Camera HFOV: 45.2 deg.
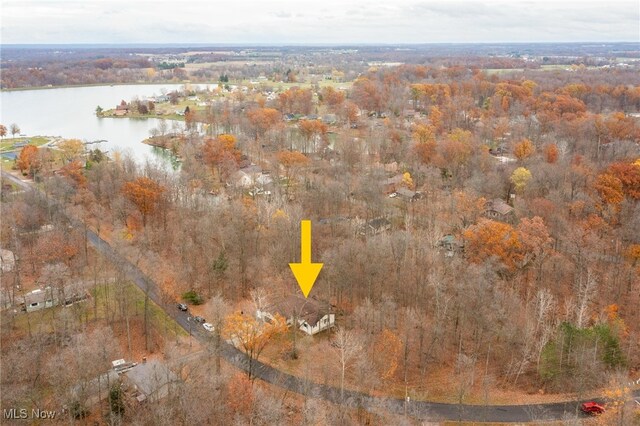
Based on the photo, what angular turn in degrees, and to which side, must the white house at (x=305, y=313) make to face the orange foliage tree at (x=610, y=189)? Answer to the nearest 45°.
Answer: approximately 180°

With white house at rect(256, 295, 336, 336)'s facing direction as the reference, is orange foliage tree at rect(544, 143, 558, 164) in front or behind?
behind

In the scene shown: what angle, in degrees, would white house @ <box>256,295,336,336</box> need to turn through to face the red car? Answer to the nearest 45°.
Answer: approximately 90° to its left

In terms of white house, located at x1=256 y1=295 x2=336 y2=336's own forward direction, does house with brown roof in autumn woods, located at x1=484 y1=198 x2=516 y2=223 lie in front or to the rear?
to the rear

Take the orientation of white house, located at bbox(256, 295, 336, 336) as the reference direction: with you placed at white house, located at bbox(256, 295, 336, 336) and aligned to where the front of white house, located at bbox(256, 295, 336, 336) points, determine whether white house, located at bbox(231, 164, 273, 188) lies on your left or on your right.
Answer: on your right

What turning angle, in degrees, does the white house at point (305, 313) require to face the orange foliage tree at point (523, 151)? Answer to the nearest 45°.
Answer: approximately 180°

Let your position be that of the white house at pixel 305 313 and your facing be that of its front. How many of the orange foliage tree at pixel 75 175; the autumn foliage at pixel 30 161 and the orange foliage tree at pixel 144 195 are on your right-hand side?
3

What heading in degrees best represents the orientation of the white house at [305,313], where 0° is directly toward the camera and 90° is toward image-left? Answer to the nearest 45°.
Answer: approximately 45°
